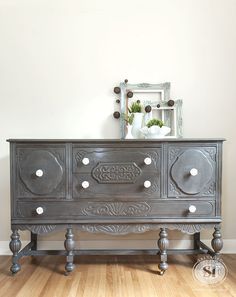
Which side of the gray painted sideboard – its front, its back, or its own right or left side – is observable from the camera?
front
